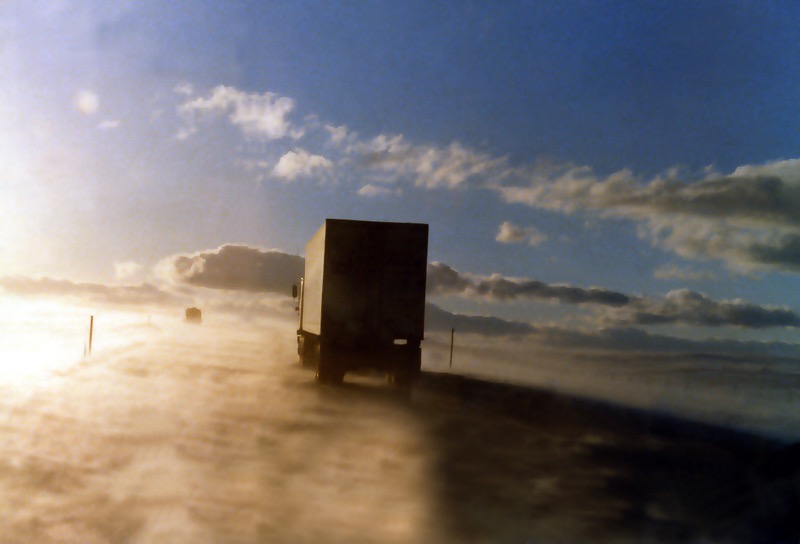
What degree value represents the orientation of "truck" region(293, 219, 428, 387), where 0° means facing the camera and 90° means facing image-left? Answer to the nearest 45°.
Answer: approximately 180°
